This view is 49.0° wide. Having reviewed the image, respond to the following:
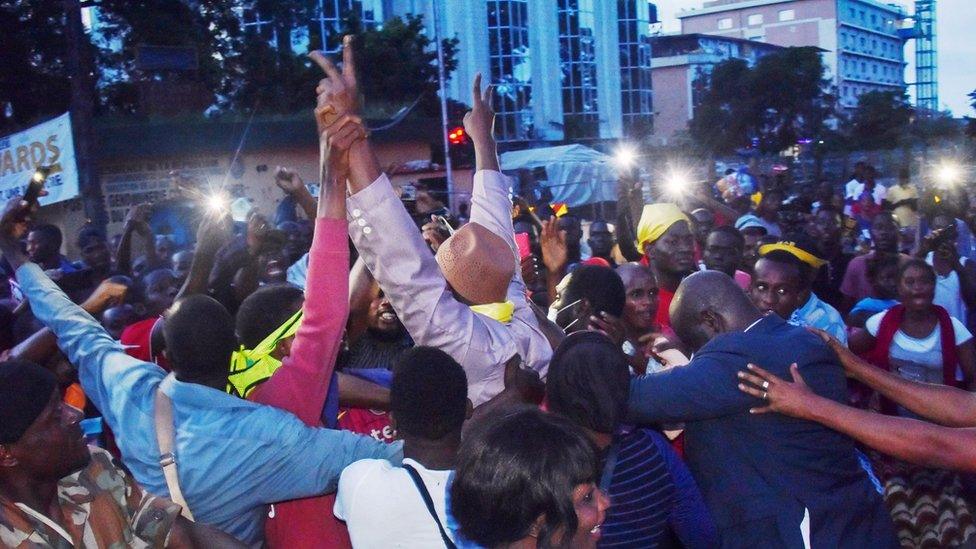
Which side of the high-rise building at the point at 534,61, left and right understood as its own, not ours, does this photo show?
front

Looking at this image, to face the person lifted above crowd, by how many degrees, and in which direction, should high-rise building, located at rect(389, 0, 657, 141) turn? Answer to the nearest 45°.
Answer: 0° — it already faces them

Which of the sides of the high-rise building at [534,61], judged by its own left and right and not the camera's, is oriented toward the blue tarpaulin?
front

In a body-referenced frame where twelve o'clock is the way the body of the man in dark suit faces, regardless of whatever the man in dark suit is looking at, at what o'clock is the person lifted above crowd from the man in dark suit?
The person lifted above crowd is roughly at 10 o'clock from the man in dark suit.

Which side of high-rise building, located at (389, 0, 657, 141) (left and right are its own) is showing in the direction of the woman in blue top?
front

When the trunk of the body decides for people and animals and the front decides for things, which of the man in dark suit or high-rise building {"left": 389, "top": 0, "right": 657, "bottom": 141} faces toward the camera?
the high-rise building

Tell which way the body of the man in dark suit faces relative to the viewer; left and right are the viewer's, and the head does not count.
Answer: facing away from the viewer and to the left of the viewer

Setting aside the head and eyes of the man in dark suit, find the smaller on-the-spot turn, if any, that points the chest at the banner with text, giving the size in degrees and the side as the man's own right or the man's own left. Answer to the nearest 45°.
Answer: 0° — they already face it

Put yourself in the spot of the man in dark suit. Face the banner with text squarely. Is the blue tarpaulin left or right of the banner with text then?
right

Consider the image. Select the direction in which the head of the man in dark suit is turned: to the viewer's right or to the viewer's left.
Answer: to the viewer's left

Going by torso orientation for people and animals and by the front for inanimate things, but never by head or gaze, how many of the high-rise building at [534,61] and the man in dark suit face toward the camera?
1
